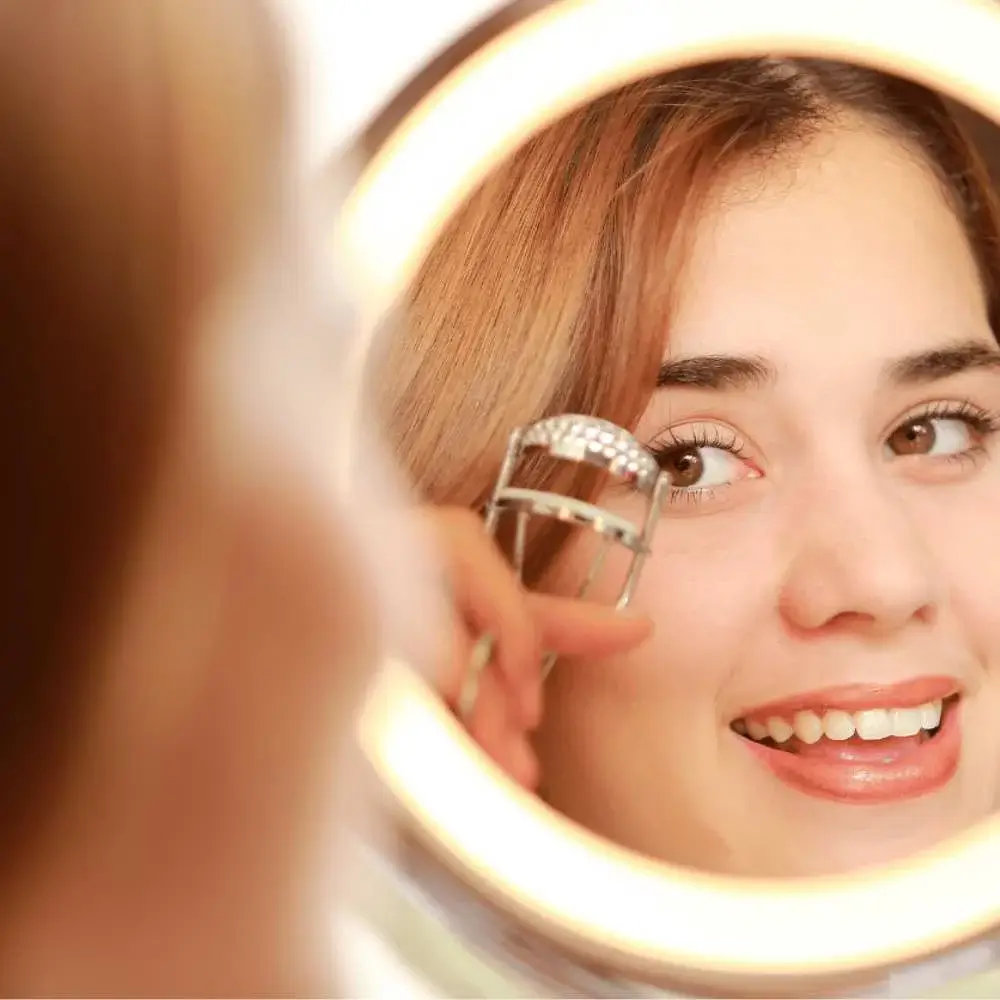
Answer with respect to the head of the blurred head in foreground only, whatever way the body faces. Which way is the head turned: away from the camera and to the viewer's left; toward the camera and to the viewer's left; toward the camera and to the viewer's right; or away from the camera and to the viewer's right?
away from the camera and to the viewer's right

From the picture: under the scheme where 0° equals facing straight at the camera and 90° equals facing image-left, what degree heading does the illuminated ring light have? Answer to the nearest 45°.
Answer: approximately 0°
